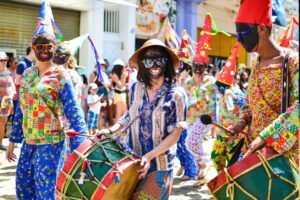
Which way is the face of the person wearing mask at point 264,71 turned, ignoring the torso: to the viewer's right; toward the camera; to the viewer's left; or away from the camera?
to the viewer's left

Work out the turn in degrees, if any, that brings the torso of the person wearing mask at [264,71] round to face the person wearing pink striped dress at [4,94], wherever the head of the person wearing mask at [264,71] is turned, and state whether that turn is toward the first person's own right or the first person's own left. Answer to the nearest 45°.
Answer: approximately 90° to the first person's own right

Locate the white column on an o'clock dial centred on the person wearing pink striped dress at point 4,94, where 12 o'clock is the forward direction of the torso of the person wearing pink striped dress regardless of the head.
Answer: The white column is roughly at 7 o'clock from the person wearing pink striped dress.

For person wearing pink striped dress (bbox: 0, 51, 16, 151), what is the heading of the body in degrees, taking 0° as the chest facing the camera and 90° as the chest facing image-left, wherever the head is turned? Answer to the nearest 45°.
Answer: approximately 0°

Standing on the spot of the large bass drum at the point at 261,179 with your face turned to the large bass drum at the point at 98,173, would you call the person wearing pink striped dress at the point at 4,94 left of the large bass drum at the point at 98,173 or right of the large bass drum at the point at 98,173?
right

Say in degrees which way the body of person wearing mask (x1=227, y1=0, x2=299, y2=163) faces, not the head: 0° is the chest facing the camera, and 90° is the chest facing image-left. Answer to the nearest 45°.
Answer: approximately 45°
